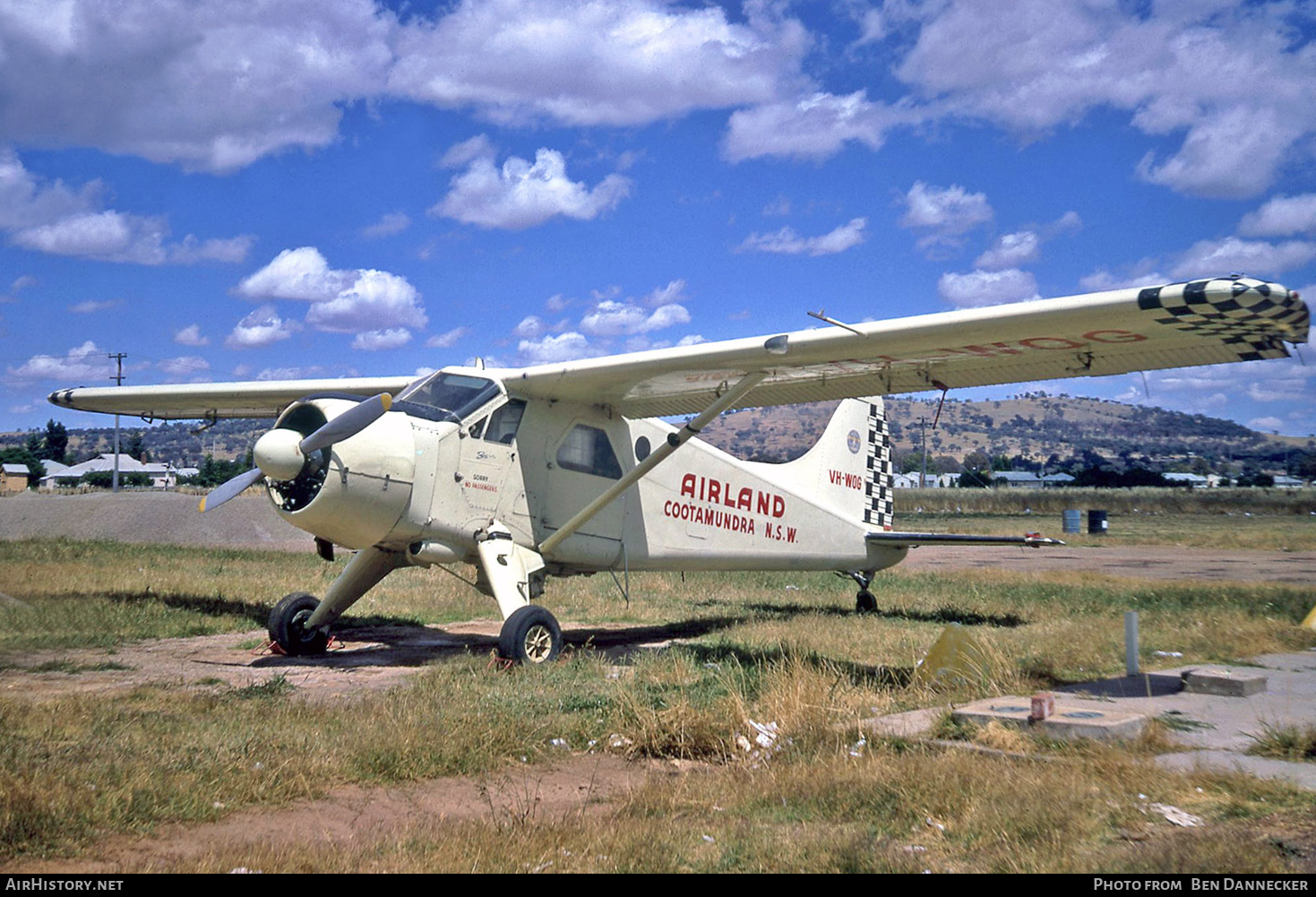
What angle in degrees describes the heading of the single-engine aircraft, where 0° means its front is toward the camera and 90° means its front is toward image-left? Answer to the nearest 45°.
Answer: approximately 45°
